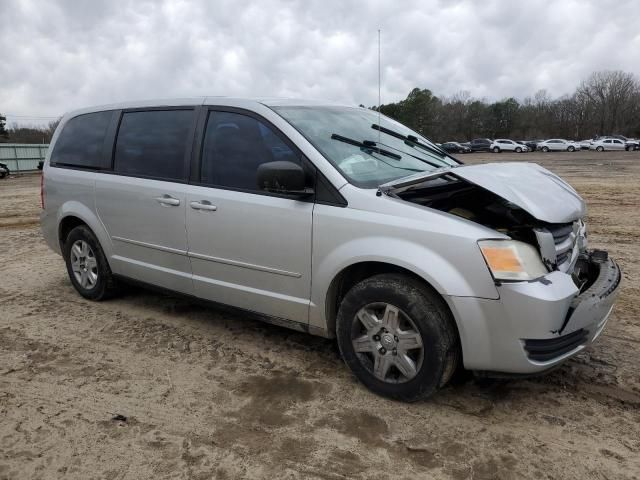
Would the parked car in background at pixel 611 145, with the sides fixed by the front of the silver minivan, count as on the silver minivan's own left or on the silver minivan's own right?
on the silver minivan's own left

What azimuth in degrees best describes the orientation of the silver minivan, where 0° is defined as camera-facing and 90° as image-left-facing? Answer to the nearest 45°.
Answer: approximately 315°

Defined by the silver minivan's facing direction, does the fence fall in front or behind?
behind
